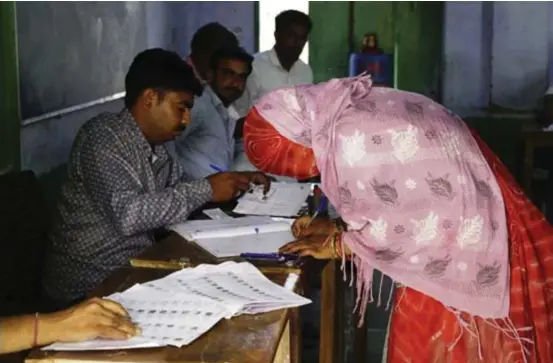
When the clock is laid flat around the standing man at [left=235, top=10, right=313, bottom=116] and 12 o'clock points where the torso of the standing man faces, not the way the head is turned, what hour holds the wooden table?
The wooden table is roughly at 12 o'clock from the standing man.

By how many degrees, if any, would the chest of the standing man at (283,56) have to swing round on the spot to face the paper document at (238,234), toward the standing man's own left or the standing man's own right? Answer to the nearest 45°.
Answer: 0° — they already face it

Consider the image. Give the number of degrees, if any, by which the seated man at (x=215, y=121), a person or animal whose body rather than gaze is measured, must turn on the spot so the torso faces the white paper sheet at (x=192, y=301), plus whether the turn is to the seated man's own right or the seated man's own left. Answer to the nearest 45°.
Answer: approximately 45° to the seated man's own right

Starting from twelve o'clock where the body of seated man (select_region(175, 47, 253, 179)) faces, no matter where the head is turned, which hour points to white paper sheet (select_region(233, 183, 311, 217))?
The white paper sheet is roughly at 1 o'clock from the seated man.

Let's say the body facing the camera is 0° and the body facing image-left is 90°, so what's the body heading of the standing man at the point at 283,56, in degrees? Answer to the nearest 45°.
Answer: approximately 0°

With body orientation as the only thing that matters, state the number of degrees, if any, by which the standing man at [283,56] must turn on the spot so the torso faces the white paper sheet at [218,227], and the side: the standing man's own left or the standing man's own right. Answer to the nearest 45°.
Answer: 0° — they already face it
